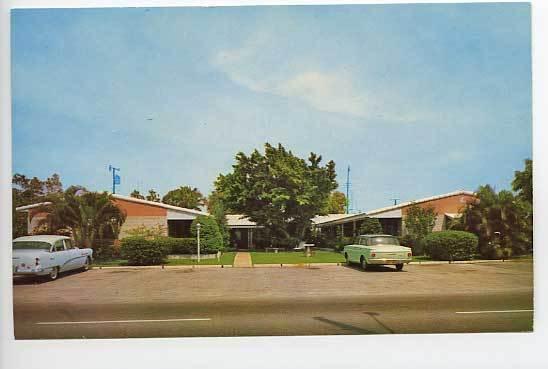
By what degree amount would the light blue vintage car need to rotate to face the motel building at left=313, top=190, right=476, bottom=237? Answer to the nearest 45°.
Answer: approximately 45° to its right

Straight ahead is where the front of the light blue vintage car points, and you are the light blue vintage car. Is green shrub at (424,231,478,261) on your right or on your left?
on your right

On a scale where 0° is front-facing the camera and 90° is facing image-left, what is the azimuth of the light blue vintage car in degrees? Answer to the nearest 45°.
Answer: approximately 225°
